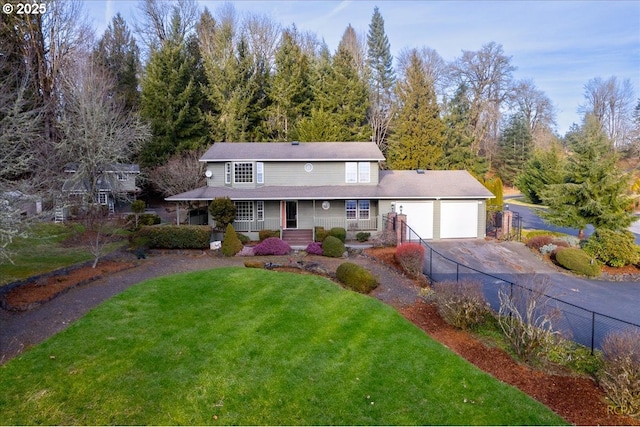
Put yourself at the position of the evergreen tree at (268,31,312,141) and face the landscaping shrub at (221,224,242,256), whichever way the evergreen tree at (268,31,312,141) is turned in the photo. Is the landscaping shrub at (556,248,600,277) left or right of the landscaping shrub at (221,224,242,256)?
left

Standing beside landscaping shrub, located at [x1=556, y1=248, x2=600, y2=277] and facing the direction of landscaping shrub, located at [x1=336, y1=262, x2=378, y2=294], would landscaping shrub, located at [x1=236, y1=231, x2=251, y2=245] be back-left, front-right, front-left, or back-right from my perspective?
front-right

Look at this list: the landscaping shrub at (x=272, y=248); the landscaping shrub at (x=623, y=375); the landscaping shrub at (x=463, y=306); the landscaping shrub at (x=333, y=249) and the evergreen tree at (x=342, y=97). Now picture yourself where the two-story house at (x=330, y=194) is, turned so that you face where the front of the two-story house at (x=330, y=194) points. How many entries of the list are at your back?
1

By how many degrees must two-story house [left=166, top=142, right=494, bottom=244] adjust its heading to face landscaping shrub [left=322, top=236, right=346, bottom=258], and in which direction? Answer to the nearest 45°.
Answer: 0° — it already faces it

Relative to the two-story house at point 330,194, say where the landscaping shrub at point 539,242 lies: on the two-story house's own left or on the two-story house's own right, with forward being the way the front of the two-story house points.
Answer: on the two-story house's own left

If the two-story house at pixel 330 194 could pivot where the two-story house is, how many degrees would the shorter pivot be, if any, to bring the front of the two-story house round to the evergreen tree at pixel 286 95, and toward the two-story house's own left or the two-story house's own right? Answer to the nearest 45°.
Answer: approximately 180°

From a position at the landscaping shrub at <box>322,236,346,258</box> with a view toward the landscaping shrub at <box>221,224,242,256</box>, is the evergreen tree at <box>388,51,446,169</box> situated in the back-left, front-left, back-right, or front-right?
back-right

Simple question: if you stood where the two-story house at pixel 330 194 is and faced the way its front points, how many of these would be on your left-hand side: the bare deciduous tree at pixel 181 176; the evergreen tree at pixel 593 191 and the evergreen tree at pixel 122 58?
1

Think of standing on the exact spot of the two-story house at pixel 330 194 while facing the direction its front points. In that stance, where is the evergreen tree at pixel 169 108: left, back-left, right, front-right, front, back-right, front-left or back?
back-right

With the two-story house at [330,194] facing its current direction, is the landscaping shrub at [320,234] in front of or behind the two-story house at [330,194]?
in front

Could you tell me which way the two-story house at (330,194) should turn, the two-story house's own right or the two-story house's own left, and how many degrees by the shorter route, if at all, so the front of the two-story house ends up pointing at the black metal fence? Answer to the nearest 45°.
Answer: approximately 45° to the two-story house's own left

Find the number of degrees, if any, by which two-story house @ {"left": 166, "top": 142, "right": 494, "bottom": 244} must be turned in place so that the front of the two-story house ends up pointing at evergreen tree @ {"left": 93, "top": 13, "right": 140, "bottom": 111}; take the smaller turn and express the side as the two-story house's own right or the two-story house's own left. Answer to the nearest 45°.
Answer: approximately 135° to the two-story house's own right

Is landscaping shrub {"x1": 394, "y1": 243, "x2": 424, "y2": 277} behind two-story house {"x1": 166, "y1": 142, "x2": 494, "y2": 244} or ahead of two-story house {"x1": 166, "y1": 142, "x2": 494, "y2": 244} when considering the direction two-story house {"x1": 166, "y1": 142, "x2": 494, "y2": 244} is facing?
ahead

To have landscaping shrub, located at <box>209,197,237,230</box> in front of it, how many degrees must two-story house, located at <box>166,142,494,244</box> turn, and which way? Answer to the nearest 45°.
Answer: approximately 45° to its right

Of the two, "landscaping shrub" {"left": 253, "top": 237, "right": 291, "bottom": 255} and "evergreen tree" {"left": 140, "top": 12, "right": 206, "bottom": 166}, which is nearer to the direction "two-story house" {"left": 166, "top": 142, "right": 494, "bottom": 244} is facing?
the landscaping shrub

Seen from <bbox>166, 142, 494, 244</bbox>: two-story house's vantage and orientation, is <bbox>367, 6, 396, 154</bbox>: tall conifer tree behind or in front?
behind

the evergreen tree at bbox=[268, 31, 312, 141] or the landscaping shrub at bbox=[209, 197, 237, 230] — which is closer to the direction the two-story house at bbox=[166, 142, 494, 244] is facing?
the landscaping shrub

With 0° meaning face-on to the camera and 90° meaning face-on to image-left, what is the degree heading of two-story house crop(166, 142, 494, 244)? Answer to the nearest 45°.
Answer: approximately 0°
